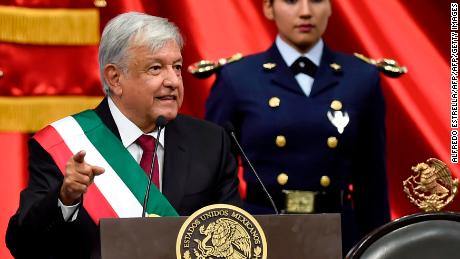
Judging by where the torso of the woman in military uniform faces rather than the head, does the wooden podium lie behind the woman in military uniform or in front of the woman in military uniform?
in front

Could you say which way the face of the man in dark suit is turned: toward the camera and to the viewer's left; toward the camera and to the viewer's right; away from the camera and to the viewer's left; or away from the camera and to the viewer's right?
toward the camera and to the viewer's right

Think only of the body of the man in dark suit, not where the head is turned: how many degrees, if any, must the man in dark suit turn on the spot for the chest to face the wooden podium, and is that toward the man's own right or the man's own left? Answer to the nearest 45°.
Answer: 0° — they already face it

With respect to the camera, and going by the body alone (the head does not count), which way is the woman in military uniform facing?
toward the camera

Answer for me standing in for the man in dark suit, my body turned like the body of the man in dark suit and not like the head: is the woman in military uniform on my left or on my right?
on my left

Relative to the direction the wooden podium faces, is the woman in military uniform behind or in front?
behind

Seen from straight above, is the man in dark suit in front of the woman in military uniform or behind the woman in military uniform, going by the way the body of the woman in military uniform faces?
in front

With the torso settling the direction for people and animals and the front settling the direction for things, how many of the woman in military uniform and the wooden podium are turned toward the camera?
2

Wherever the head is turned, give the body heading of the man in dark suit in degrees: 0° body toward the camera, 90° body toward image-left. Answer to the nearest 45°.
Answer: approximately 315°

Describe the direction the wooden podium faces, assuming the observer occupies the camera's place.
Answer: facing the viewer

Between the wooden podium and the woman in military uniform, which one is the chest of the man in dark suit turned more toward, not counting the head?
the wooden podium
